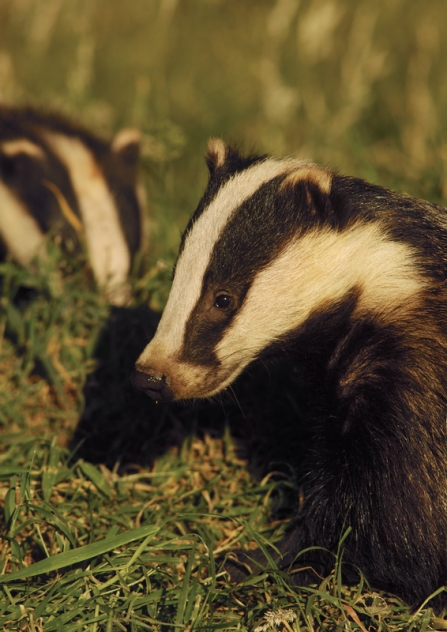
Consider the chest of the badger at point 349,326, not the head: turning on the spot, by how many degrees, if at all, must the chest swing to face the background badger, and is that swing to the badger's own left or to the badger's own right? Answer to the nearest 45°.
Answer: approximately 90° to the badger's own right

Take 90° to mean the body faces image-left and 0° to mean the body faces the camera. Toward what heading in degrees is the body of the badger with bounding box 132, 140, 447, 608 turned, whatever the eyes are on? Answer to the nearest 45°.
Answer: approximately 45°
